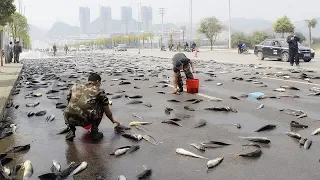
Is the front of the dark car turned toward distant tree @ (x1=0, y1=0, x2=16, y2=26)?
no

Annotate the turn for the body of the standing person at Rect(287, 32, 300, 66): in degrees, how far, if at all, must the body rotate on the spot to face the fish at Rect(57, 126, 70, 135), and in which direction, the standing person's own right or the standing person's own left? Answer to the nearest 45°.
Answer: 0° — they already face it

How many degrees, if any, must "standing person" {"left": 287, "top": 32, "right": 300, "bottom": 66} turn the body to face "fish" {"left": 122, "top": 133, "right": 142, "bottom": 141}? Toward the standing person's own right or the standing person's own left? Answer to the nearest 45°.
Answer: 0° — they already face it

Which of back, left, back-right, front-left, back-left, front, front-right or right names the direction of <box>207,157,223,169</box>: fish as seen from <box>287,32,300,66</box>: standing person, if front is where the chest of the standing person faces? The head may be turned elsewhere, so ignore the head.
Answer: front

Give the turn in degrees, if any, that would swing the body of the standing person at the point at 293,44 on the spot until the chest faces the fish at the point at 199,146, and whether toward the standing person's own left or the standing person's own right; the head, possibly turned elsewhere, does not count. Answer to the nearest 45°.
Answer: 0° — they already face it

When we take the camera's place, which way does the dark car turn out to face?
facing the viewer and to the right of the viewer

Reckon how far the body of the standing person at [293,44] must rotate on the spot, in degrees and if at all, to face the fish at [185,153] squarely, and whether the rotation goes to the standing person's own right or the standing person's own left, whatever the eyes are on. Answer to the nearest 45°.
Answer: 0° — they already face it

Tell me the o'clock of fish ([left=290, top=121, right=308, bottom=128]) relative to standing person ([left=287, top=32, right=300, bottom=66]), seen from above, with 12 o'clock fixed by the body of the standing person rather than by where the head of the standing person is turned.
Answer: The fish is roughly at 12 o'clock from the standing person.

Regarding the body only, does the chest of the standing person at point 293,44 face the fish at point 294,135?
yes

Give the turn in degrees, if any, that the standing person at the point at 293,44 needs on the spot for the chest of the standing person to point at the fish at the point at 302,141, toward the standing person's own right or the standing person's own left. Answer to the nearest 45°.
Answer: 0° — they already face it

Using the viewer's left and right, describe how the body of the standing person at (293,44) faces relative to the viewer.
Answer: facing the viewer

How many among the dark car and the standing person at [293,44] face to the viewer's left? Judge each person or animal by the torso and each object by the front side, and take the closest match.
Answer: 0
